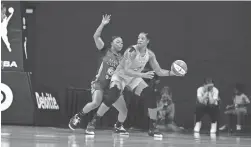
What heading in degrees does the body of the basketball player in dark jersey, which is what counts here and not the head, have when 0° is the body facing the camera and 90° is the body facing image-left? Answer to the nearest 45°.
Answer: approximately 315°

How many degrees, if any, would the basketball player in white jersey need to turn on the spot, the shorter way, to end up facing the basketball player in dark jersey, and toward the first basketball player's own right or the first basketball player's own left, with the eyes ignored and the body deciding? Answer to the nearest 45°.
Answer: approximately 180°

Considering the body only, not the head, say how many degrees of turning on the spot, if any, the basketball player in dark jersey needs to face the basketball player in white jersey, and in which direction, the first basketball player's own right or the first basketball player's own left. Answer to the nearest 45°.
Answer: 0° — they already face them

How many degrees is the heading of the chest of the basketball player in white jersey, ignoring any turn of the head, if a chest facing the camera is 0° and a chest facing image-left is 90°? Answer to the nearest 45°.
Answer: approximately 315°

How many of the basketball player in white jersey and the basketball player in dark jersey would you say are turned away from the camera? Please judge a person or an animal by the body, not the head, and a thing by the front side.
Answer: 0
